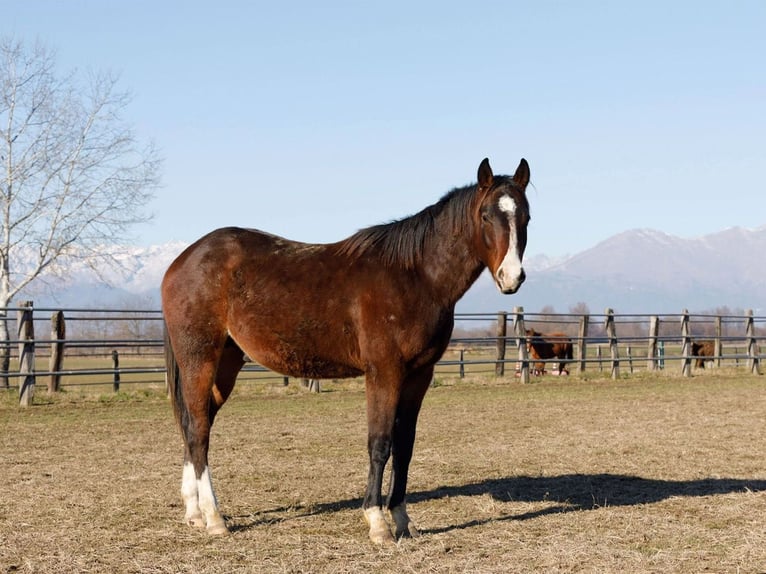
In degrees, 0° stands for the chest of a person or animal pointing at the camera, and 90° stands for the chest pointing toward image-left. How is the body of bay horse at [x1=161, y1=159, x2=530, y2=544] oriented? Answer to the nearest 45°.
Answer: approximately 270°
